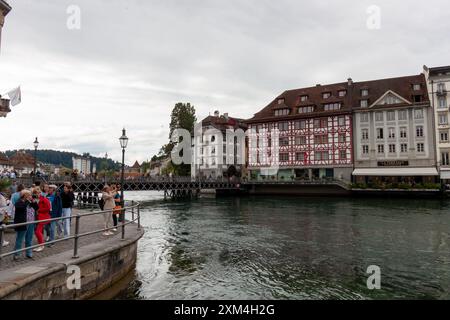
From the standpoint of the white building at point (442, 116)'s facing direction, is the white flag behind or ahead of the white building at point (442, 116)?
ahead

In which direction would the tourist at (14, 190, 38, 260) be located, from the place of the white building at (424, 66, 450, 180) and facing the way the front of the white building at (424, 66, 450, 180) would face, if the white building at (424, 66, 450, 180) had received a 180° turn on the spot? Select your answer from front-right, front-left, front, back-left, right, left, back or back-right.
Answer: back

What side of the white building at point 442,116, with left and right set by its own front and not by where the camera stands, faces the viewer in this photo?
front
